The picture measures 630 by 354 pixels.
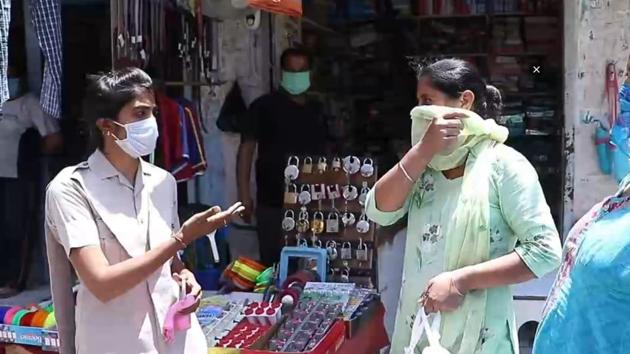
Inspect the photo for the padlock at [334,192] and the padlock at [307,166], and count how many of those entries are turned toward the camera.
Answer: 2

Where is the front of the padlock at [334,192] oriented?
toward the camera

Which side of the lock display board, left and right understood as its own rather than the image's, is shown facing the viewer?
front

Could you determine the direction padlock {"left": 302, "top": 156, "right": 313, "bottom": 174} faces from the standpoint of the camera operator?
facing the viewer

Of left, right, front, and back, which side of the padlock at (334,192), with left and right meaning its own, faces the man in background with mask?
back

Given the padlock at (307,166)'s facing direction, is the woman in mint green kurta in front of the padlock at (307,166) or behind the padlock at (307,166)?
in front

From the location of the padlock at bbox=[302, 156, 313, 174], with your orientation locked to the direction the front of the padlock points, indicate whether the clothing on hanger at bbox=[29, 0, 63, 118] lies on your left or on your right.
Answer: on your right

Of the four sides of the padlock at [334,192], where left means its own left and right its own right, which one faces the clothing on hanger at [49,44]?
right

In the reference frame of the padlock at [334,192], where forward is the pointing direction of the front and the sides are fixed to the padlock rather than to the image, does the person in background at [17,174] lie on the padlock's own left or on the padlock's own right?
on the padlock's own right

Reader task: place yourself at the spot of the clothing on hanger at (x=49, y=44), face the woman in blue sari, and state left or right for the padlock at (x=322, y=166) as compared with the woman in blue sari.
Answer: left
